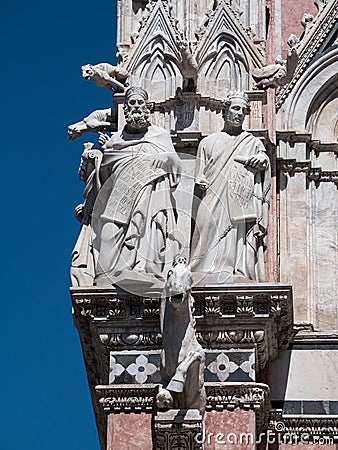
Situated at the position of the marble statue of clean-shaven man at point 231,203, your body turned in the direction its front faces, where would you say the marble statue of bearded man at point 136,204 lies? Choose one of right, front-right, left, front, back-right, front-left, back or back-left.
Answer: right

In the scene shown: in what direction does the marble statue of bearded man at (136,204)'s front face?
toward the camera

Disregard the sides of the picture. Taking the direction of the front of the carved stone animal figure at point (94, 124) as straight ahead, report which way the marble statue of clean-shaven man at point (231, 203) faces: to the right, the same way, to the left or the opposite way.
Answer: to the left

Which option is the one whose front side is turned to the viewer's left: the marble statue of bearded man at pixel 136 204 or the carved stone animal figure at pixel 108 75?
the carved stone animal figure

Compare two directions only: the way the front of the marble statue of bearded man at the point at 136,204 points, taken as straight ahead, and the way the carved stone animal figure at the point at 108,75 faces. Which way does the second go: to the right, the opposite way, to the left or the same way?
to the right

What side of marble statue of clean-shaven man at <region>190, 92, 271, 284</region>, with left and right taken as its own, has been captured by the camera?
front

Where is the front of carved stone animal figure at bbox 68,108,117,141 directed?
to the viewer's left

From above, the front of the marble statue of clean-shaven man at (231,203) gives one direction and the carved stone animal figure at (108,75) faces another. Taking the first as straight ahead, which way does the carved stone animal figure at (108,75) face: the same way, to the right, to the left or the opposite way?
to the right

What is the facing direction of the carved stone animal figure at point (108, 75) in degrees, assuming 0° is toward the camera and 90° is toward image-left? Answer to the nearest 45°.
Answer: approximately 90°
